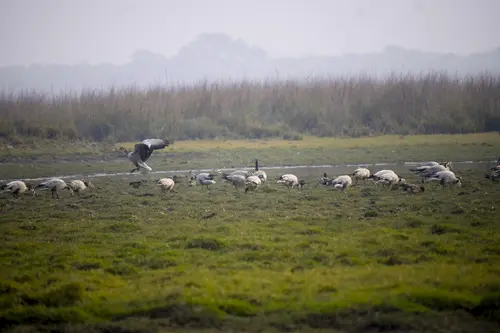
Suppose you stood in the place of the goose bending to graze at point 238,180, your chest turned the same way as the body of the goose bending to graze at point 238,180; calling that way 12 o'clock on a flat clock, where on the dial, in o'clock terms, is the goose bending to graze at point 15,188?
the goose bending to graze at point 15,188 is roughly at 6 o'clock from the goose bending to graze at point 238,180.

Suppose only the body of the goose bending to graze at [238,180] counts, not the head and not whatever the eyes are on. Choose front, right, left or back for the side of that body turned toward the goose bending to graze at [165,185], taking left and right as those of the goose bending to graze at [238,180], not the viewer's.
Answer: back
